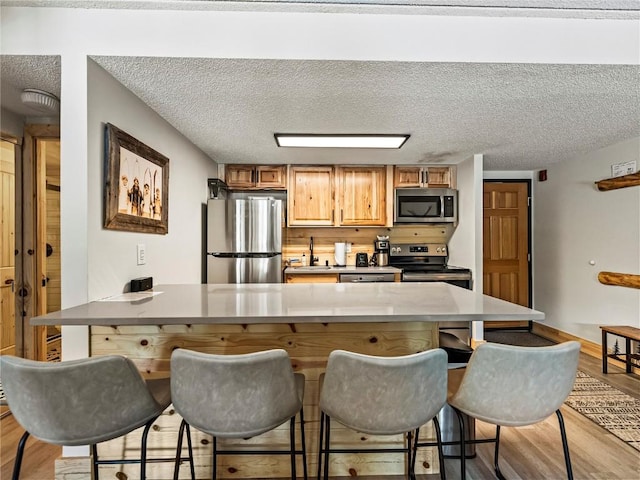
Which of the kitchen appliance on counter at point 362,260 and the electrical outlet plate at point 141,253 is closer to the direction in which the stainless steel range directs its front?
the electrical outlet plate

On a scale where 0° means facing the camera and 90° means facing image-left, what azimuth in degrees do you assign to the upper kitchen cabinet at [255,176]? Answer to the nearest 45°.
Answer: approximately 0°

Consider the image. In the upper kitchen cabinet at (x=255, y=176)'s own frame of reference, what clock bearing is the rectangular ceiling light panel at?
The rectangular ceiling light panel is roughly at 11 o'clock from the upper kitchen cabinet.

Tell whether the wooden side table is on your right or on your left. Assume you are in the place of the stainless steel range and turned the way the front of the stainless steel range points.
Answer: on your left

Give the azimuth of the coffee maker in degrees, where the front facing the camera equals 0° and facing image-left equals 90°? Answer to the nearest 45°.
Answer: approximately 0°

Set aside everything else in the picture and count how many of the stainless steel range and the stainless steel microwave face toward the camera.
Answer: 2

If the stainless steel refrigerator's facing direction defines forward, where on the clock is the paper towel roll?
The paper towel roll is roughly at 8 o'clock from the stainless steel refrigerator.

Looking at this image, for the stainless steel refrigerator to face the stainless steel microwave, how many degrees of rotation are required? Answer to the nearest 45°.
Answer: approximately 90° to its left
